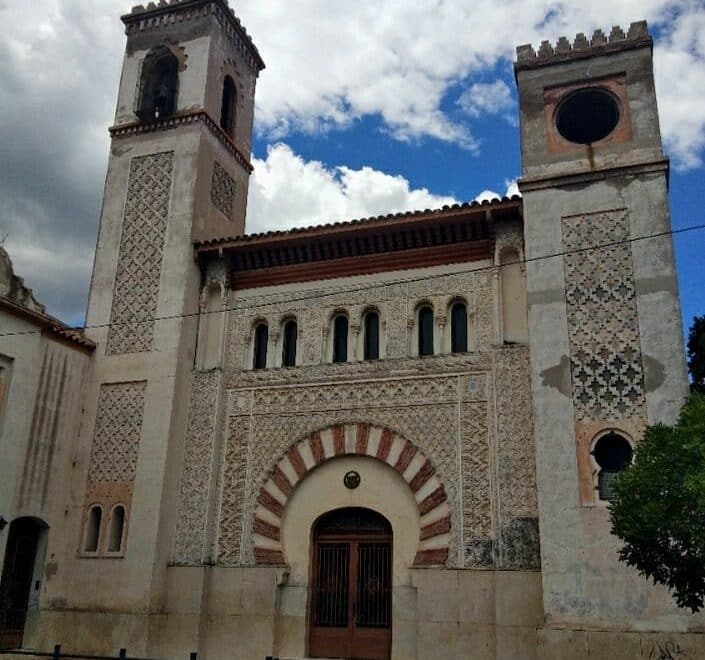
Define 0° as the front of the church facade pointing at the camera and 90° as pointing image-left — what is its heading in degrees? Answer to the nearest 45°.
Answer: approximately 0°
